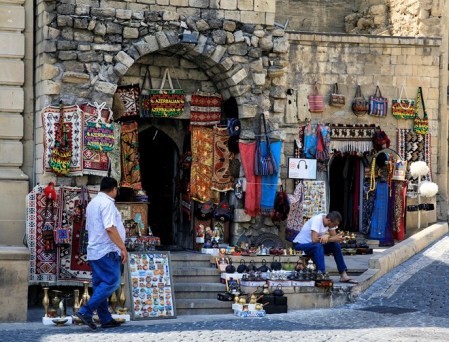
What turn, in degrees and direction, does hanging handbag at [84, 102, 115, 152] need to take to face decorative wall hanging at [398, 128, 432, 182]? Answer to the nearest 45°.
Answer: approximately 135° to its left

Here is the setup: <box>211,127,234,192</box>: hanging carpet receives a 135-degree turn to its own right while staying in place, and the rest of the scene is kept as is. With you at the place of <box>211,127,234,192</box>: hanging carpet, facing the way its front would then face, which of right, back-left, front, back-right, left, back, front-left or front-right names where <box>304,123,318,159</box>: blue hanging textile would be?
right

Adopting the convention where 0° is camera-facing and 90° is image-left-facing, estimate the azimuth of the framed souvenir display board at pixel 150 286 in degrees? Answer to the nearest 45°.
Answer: approximately 0°
